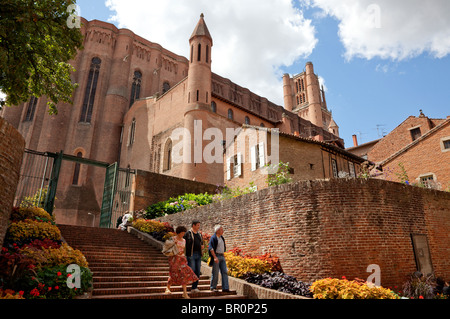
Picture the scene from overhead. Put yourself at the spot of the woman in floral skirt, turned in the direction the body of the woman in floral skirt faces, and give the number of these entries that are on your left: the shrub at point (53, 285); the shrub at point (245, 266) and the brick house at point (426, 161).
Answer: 2

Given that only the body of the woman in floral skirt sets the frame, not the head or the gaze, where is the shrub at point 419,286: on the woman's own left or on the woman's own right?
on the woman's own left

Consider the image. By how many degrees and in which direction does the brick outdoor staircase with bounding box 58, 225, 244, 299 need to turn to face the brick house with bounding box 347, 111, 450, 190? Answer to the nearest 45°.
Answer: approximately 90° to its left

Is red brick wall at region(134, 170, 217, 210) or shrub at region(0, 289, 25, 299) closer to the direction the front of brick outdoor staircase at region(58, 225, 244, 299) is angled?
the shrub

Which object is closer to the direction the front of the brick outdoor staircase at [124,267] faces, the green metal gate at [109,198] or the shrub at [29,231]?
the shrub

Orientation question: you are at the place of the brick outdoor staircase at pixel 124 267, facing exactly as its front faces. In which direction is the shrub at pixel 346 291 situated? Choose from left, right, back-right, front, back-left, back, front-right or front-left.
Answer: front-left

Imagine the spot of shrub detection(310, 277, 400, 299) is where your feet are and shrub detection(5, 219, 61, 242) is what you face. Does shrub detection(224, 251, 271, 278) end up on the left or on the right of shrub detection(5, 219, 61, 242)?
right

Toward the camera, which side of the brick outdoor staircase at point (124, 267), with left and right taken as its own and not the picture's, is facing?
front

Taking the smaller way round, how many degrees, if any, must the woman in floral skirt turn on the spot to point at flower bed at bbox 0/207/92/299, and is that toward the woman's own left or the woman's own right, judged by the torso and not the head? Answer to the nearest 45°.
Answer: approximately 135° to the woman's own right
